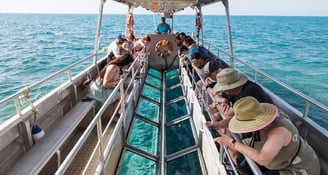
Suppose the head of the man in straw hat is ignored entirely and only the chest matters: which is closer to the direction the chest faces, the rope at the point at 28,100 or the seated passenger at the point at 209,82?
the rope

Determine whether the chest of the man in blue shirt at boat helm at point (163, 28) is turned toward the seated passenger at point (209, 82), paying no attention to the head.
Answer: yes

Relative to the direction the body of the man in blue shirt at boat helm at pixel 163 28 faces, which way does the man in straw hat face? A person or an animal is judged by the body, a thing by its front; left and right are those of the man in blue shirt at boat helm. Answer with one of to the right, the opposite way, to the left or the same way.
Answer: to the right

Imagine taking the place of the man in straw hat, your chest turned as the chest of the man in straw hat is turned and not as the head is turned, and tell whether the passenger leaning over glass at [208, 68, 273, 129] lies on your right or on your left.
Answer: on your right

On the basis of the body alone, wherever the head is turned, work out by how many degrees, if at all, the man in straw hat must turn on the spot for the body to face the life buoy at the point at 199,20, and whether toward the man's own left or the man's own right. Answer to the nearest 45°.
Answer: approximately 90° to the man's own right

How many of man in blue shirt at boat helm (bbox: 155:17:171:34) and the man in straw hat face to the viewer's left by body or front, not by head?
1

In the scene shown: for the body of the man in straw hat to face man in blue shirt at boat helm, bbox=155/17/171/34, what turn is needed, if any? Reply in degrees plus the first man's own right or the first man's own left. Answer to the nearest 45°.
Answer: approximately 45° to the first man's own right

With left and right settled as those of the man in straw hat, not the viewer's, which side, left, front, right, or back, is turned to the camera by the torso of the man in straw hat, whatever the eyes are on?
left

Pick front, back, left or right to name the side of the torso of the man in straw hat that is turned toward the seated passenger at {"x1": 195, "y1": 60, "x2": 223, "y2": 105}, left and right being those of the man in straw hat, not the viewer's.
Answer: right

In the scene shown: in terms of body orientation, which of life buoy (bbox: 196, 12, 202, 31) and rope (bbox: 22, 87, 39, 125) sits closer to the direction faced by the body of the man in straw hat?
the rope
